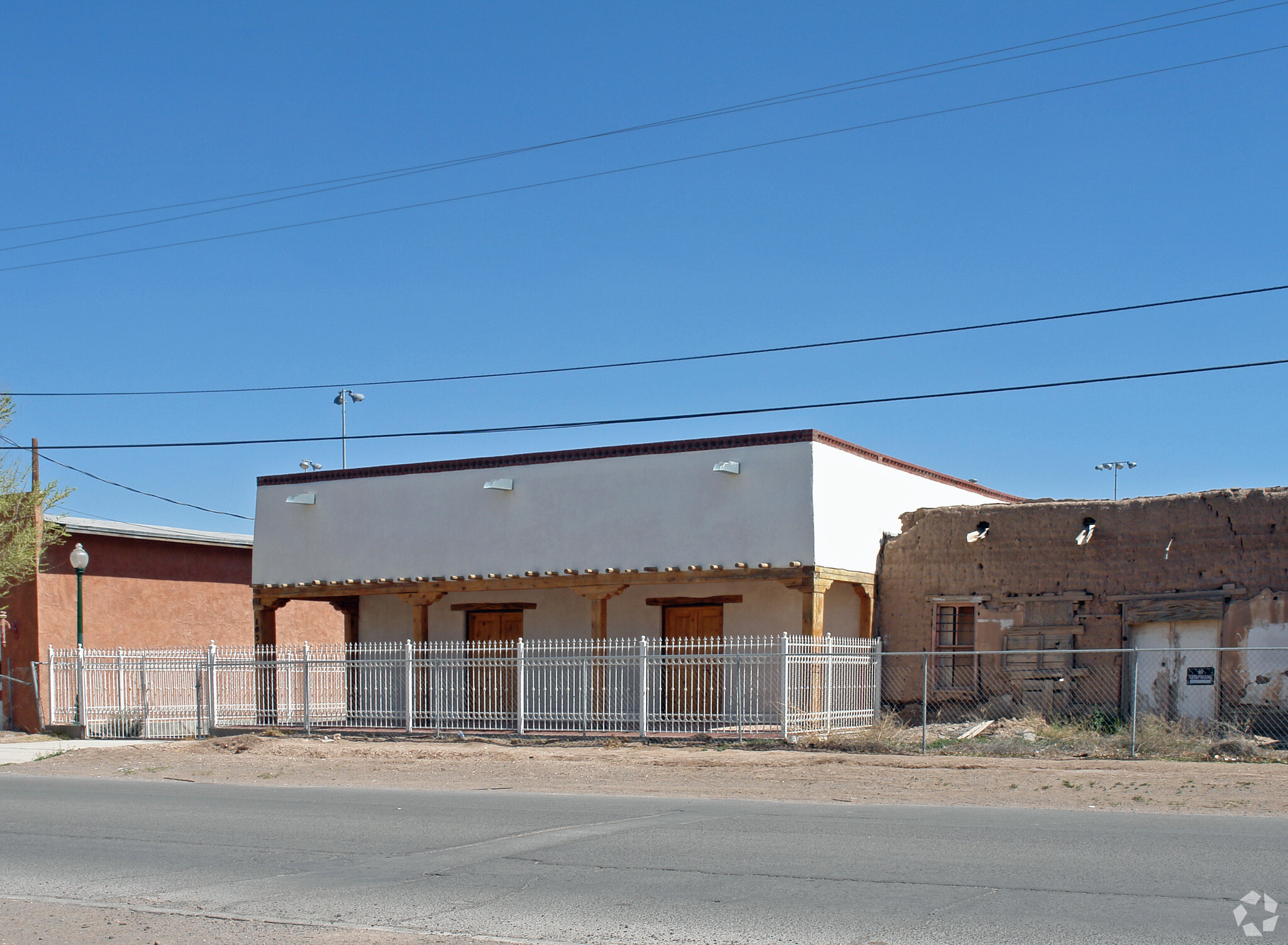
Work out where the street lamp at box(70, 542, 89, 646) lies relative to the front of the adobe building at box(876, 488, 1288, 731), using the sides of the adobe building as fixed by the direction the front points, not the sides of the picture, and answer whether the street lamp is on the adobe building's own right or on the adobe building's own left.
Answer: on the adobe building's own right

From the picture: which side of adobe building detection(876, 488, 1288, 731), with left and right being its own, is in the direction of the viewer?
front

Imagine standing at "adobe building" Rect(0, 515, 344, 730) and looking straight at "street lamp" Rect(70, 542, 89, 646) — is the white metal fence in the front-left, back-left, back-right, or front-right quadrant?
front-left

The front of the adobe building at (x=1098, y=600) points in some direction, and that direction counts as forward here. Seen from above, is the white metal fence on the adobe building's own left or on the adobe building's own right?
on the adobe building's own right
